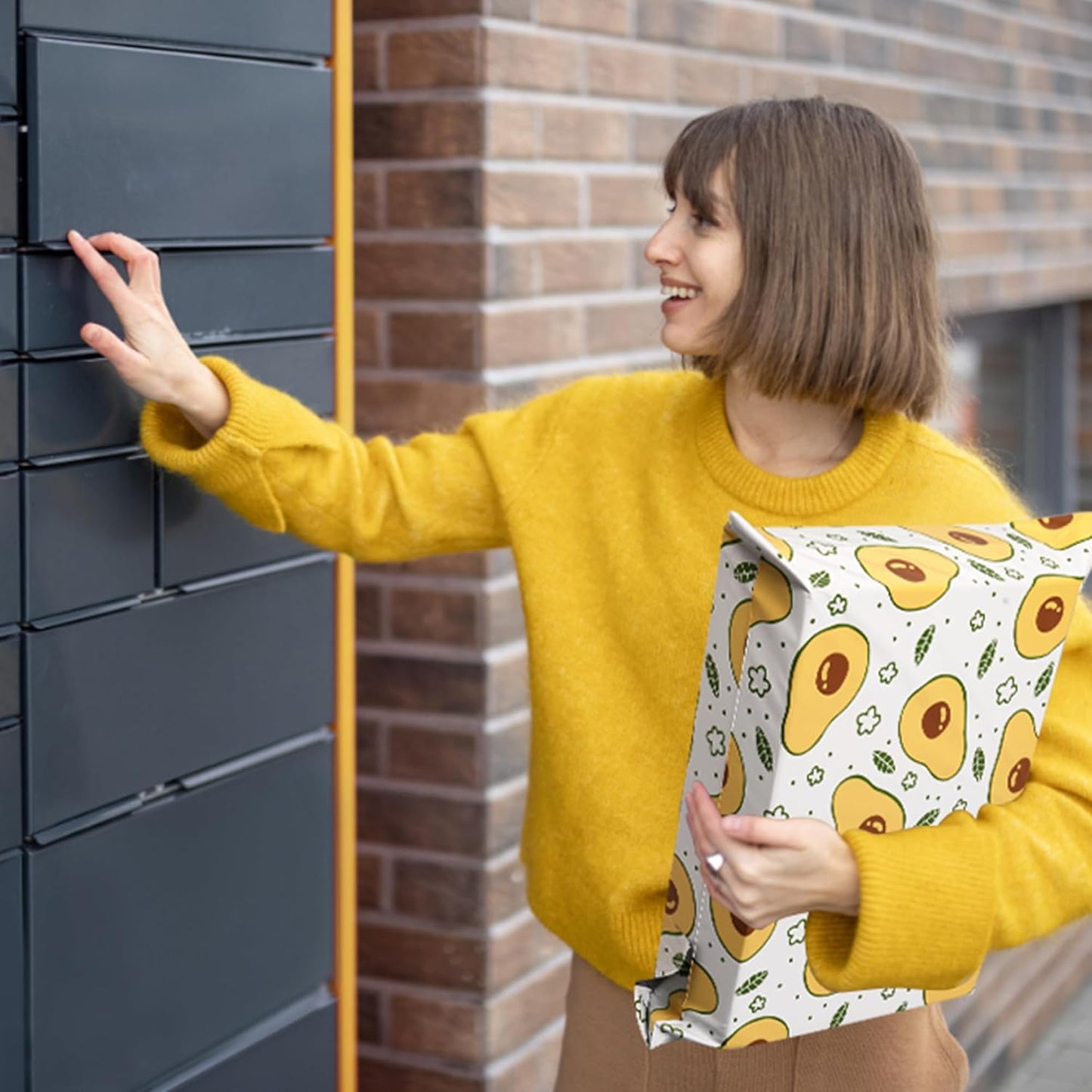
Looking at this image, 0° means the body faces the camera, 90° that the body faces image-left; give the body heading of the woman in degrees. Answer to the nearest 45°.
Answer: approximately 0°

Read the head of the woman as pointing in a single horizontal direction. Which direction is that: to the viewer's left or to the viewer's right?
to the viewer's left
